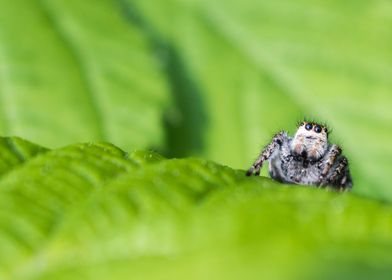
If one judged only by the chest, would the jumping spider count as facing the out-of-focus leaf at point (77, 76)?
no

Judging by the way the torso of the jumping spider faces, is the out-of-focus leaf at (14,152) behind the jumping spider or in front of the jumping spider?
in front
